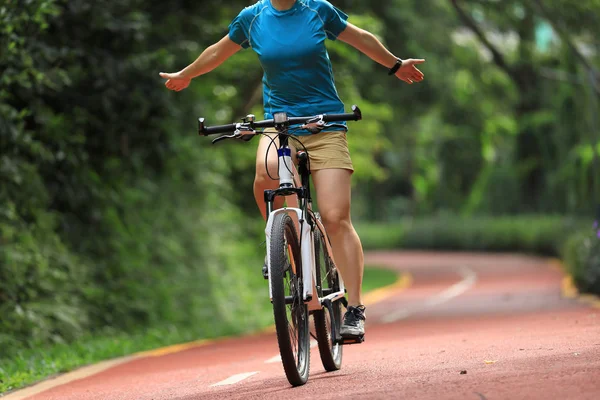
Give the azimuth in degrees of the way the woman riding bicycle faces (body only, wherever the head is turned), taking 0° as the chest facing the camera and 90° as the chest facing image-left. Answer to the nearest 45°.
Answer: approximately 0°

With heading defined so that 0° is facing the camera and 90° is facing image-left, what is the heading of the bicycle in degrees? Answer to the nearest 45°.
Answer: approximately 0°
